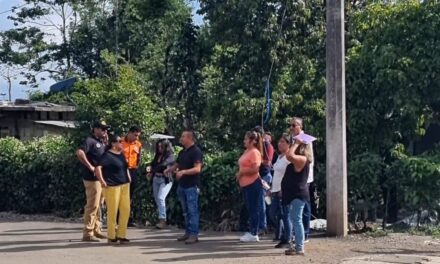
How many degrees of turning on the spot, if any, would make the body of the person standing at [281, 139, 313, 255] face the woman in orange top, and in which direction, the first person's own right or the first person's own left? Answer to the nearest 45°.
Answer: approximately 45° to the first person's own right

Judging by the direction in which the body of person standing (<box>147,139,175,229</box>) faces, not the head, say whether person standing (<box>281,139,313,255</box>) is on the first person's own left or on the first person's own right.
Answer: on the first person's own left

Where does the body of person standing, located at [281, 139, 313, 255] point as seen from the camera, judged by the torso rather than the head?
to the viewer's left

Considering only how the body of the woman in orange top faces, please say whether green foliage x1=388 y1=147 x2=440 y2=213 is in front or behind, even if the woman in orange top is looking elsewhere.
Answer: behind

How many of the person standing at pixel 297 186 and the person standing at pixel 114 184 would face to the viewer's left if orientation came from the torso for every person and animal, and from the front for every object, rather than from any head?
1

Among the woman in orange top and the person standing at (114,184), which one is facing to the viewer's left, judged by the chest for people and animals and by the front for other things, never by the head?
the woman in orange top

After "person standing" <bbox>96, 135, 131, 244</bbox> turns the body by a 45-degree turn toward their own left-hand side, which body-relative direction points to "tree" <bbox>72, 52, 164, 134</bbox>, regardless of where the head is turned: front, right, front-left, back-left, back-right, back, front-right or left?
left

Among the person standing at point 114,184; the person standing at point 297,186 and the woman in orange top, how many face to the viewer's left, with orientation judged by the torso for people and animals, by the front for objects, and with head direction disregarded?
2

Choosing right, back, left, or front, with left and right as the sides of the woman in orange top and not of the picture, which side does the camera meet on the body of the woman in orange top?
left

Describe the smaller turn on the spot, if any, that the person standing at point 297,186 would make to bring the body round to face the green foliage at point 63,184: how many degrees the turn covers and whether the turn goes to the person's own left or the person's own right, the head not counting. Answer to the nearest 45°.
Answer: approximately 45° to the person's own right
